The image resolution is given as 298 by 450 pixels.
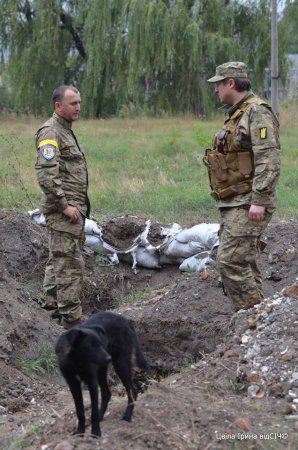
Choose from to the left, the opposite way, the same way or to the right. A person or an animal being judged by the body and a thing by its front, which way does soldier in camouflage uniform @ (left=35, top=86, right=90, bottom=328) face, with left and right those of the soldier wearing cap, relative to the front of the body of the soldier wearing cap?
the opposite way

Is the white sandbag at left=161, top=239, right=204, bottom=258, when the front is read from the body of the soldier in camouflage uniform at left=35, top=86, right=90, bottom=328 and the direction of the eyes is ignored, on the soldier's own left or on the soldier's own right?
on the soldier's own left

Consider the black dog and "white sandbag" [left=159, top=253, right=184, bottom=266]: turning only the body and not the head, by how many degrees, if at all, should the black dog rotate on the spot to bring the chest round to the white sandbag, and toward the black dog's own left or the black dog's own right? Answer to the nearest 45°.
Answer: approximately 135° to the black dog's own right

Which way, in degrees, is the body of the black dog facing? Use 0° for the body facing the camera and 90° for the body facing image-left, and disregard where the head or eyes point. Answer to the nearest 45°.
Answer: approximately 45°

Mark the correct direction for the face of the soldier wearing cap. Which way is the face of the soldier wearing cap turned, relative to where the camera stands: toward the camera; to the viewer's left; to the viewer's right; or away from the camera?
to the viewer's left

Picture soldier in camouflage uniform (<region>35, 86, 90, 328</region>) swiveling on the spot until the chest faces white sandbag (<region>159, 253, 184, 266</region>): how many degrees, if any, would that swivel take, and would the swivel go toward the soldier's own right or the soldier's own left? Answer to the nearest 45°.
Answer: approximately 45° to the soldier's own left

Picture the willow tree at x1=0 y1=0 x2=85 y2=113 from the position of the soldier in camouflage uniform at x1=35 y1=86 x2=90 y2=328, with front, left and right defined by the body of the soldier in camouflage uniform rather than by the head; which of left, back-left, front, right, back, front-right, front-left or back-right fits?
left

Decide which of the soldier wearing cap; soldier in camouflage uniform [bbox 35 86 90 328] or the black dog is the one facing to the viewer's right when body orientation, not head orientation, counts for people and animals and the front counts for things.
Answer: the soldier in camouflage uniform

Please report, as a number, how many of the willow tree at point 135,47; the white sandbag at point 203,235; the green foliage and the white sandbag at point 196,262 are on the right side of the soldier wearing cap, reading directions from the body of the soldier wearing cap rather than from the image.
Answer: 4

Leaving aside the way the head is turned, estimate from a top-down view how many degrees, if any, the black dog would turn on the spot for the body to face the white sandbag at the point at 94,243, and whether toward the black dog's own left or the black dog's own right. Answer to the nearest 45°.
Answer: approximately 135° to the black dog's own right

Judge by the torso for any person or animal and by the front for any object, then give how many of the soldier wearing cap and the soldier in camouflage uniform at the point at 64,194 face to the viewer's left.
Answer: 1

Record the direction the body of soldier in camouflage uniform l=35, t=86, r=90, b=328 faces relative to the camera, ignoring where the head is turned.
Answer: to the viewer's right

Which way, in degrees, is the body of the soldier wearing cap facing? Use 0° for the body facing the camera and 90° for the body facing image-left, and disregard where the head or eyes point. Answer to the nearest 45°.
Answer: approximately 90°

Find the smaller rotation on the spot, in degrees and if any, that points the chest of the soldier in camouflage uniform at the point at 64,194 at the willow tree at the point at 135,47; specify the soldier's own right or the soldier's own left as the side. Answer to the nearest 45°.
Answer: approximately 90° to the soldier's own left

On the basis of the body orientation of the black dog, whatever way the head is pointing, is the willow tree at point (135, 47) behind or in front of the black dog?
behind
